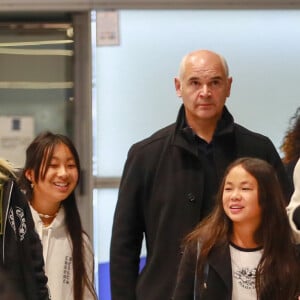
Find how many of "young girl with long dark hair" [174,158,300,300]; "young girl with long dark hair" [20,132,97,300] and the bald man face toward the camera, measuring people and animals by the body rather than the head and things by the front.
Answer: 3

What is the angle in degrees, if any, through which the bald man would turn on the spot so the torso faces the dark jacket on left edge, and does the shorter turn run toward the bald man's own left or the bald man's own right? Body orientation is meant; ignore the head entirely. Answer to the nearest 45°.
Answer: approximately 45° to the bald man's own right

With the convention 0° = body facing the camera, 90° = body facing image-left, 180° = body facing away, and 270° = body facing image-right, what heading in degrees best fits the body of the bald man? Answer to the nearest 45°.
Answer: approximately 0°

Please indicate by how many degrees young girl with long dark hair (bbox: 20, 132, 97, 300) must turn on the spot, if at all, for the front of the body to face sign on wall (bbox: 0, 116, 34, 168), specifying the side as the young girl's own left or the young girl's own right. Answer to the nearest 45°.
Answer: approximately 180°

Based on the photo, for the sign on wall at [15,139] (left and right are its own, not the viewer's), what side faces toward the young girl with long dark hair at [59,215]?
front

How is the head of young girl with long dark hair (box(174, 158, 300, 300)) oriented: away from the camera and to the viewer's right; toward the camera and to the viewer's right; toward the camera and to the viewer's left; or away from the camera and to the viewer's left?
toward the camera and to the viewer's left

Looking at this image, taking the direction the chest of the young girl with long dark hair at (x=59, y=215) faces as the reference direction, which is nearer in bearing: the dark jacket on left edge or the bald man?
the dark jacket on left edge

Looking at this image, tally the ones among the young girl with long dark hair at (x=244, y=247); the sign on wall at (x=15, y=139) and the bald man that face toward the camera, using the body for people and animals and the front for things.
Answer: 3

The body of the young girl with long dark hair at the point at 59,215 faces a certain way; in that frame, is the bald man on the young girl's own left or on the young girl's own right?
on the young girl's own left

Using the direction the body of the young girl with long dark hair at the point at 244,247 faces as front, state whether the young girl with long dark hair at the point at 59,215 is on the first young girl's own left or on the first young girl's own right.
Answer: on the first young girl's own right

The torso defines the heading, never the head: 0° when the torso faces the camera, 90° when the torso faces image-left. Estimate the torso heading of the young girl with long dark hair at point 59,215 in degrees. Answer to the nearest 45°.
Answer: approximately 0°
